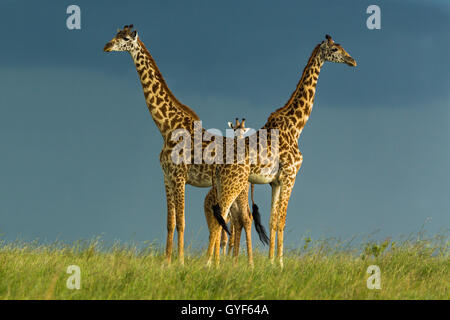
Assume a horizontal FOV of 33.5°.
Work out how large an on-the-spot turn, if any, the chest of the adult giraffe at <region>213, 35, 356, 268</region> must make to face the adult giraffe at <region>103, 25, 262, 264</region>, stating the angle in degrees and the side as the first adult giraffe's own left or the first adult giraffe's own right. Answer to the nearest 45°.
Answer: approximately 180°

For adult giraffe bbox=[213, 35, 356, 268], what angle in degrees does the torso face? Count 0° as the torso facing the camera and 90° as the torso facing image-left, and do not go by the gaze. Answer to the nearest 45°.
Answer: approximately 270°
